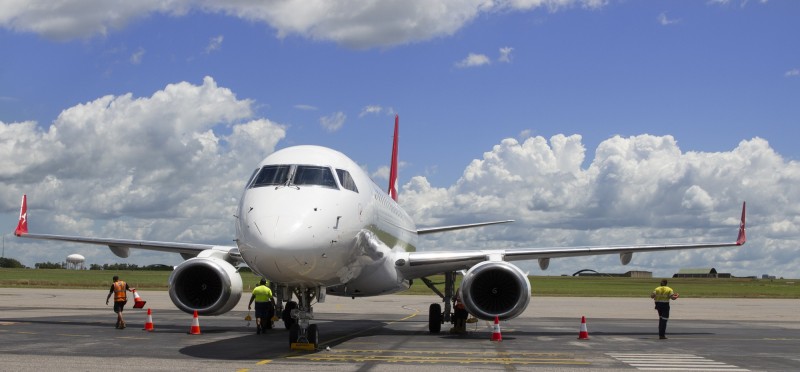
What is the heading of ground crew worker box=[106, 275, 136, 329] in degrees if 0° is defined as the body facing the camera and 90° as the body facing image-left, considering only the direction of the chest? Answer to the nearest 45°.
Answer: approximately 180°

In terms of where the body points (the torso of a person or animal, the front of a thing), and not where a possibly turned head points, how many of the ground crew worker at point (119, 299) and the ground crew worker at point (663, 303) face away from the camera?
2

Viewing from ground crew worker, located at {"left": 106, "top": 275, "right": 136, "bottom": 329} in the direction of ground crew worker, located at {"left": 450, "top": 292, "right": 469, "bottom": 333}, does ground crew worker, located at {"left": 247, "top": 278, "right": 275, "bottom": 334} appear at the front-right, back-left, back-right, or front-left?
front-right

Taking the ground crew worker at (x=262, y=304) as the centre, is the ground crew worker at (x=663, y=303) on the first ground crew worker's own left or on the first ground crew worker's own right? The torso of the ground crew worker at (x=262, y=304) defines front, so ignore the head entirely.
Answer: on the first ground crew worker's own right

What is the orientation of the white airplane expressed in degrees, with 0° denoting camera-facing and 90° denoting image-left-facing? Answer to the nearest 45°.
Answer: approximately 0°

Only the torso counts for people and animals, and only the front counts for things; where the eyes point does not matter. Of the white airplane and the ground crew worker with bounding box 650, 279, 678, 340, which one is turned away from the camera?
the ground crew worker

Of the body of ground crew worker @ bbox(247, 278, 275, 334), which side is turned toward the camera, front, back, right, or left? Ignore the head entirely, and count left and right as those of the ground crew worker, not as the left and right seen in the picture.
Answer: back

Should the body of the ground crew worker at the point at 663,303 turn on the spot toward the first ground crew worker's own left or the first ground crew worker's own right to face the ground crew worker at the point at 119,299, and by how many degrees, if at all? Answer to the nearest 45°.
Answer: approximately 90° to the first ground crew worker's own left

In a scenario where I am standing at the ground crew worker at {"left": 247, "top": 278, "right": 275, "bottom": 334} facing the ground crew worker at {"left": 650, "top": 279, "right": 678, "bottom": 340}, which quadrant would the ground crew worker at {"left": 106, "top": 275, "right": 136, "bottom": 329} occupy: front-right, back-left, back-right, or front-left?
back-left

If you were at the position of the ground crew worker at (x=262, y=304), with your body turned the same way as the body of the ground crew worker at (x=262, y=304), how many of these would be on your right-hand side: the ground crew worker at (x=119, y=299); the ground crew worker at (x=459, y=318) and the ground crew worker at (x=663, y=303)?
2

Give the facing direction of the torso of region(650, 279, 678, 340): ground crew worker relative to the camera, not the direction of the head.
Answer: away from the camera

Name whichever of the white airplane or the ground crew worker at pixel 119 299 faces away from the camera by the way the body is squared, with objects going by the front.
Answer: the ground crew worker

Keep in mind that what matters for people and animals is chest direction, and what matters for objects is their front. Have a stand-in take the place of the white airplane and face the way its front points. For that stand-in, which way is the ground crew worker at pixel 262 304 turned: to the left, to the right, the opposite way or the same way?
the opposite way
